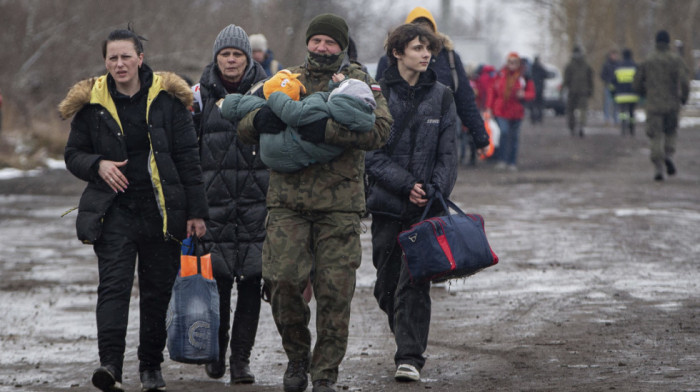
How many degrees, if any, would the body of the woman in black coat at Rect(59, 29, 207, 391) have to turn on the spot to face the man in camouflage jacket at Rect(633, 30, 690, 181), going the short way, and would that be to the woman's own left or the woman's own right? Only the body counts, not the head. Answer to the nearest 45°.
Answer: approximately 135° to the woman's own left

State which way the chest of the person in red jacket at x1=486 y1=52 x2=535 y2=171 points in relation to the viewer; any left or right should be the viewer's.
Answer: facing the viewer

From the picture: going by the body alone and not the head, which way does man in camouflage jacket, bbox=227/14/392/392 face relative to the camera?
toward the camera

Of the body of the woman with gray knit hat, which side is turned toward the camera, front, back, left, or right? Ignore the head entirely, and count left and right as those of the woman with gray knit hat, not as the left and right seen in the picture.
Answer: front

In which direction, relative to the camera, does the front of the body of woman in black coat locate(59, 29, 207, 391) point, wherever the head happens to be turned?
toward the camera

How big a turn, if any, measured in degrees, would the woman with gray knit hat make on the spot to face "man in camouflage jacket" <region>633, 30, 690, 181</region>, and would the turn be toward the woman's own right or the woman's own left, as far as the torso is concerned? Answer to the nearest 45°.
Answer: approximately 135° to the woman's own left
